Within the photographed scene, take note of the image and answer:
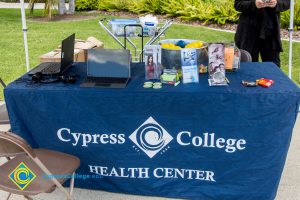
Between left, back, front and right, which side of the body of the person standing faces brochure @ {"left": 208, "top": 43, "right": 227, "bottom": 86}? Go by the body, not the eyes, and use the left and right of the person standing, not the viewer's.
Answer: front

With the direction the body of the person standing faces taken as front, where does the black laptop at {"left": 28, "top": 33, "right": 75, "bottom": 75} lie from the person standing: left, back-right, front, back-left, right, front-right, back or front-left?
front-right

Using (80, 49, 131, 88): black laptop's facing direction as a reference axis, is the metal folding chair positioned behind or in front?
in front

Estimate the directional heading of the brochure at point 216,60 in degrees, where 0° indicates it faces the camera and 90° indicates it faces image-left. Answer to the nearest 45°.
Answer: approximately 0°

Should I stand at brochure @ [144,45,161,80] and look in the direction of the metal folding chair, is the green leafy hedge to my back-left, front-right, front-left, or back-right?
back-right

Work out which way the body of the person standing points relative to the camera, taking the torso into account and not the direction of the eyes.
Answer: toward the camera

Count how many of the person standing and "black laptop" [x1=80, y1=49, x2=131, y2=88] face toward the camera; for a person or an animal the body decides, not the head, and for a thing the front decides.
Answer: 2

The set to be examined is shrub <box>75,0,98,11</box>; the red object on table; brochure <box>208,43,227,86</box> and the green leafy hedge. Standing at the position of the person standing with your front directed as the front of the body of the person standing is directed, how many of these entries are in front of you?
2

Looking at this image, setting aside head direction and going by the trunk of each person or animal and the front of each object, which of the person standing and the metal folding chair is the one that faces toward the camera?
the person standing

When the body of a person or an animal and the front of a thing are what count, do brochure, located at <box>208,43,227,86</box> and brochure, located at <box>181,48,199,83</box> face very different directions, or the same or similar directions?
same or similar directions

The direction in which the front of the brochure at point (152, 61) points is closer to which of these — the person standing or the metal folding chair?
the metal folding chair

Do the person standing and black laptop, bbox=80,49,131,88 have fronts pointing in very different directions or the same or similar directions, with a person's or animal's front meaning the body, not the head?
same or similar directions

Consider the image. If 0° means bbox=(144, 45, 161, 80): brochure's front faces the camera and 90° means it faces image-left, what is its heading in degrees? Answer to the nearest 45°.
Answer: approximately 0°

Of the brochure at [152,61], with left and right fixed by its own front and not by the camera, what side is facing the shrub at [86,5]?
back
